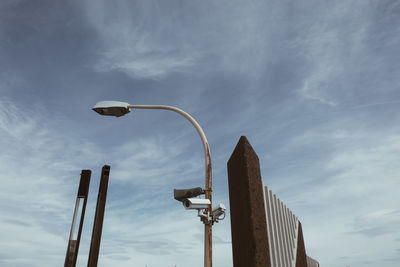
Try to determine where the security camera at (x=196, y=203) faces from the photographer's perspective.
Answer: facing the viewer and to the left of the viewer

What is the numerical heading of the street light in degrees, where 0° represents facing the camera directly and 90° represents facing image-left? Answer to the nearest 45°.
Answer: approximately 90°

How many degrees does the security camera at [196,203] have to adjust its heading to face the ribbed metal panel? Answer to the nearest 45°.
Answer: approximately 180°
